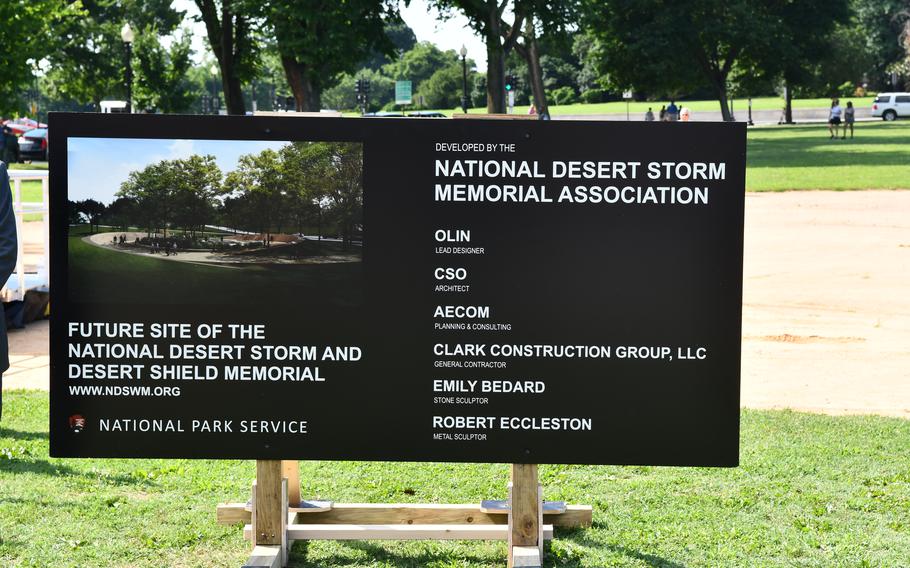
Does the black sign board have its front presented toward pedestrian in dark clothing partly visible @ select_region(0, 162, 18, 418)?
no

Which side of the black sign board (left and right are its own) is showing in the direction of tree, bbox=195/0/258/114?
back

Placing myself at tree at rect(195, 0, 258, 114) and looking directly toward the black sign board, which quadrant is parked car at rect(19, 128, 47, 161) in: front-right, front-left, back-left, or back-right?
front-right

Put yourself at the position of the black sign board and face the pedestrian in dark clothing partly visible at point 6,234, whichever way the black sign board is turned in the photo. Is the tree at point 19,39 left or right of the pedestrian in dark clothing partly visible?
right

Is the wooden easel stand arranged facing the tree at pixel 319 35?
no

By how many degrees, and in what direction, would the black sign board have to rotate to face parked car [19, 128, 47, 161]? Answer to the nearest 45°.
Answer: approximately 180°

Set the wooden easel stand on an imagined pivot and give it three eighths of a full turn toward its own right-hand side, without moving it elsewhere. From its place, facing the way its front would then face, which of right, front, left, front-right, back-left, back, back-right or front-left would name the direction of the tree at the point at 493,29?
front-right

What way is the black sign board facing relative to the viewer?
toward the camera

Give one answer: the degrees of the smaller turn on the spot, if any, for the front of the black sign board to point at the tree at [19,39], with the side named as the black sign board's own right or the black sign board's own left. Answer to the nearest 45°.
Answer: approximately 180°

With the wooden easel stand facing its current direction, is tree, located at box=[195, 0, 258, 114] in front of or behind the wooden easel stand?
behind

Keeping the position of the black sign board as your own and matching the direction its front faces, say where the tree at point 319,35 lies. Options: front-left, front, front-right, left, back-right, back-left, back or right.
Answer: back
